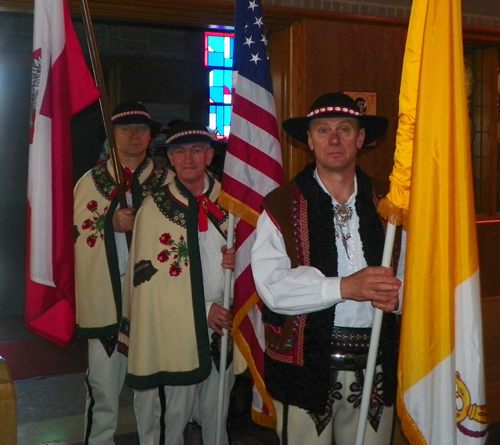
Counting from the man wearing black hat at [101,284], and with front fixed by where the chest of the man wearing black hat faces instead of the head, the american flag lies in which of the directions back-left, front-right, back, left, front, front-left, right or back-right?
front-left

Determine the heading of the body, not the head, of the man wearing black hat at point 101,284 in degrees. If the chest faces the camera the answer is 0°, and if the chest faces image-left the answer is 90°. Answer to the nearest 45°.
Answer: approximately 0°

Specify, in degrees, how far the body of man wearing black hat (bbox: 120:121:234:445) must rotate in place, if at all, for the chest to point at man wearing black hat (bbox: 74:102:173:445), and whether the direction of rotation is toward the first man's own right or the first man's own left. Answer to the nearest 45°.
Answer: approximately 180°

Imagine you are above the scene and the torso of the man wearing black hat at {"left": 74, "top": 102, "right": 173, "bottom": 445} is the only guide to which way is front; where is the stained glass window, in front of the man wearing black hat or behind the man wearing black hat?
behind

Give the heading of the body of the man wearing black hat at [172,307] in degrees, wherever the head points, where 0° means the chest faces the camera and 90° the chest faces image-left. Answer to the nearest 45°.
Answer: approximately 315°

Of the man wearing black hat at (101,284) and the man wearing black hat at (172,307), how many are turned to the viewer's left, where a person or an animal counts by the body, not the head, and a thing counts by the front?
0

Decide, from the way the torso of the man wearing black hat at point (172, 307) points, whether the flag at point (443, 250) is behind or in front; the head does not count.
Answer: in front

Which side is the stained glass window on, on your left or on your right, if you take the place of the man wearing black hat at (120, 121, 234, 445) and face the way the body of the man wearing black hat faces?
on your left

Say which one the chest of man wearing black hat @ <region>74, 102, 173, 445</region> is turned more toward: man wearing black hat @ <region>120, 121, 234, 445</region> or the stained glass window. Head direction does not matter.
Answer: the man wearing black hat
